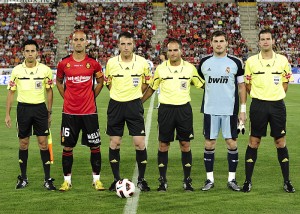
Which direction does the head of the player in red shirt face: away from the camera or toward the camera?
toward the camera

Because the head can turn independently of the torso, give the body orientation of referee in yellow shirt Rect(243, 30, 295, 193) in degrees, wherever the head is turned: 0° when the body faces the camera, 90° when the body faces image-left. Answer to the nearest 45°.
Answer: approximately 0°

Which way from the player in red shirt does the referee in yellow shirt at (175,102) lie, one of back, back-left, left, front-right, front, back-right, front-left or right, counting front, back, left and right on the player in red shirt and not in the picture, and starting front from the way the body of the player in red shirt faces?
left

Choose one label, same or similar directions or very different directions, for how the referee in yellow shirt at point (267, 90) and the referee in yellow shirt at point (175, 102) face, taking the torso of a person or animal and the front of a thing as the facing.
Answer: same or similar directions

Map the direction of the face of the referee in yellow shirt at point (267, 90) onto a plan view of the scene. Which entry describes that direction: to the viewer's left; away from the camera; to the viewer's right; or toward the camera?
toward the camera

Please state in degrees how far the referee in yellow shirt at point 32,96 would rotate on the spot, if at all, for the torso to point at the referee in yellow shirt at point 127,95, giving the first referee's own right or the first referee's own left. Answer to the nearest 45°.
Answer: approximately 90° to the first referee's own left

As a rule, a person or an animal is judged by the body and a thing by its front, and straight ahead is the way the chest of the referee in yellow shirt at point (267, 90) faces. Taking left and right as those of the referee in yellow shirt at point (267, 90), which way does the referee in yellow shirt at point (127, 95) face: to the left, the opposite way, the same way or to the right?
the same way

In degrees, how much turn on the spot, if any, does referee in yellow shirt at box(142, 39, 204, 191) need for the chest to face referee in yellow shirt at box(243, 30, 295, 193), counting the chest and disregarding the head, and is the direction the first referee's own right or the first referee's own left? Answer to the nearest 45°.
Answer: approximately 90° to the first referee's own left

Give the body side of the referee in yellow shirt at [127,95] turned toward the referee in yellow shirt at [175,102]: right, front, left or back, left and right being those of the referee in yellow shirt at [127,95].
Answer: left

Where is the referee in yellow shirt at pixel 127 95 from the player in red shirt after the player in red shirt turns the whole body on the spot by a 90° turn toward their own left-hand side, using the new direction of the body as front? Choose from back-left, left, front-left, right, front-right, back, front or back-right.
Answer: front

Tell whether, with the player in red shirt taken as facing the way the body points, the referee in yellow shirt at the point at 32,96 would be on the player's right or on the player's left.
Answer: on the player's right

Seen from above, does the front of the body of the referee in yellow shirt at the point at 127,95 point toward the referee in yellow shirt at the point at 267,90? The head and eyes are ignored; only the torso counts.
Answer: no

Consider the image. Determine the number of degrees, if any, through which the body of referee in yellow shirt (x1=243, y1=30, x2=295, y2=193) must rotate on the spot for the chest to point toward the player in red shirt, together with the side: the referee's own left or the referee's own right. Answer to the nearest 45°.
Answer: approximately 90° to the referee's own right

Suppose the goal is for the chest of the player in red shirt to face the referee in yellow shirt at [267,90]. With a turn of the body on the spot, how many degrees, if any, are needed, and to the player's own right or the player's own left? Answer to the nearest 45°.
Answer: approximately 90° to the player's own left

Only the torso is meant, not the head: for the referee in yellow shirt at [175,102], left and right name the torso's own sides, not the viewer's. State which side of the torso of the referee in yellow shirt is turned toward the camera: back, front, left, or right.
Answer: front

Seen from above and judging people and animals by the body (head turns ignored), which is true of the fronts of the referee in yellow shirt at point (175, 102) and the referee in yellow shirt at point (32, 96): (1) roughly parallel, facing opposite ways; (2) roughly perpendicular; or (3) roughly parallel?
roughly parallel

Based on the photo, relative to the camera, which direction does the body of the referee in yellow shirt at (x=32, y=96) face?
toward the camera

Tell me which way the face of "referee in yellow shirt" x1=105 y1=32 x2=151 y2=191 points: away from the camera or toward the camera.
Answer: toward the camera
